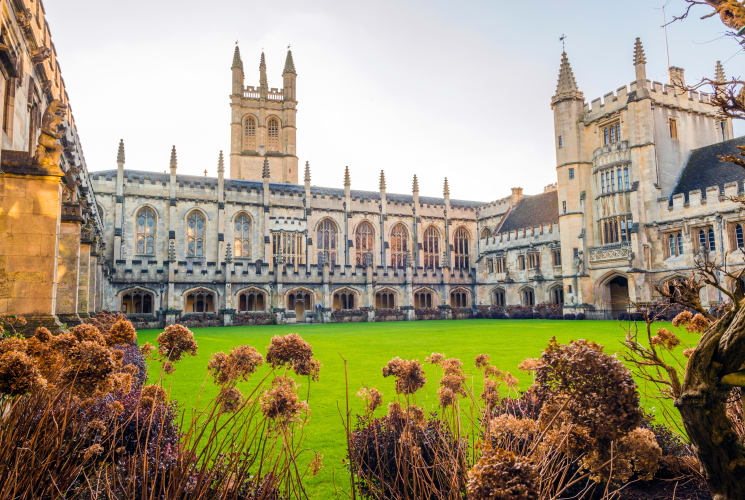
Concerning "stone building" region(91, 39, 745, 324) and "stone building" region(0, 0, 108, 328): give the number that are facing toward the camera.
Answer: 1

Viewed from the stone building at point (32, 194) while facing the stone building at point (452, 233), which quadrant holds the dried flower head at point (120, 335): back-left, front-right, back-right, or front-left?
back-right

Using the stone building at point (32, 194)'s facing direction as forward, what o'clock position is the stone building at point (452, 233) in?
the stone building at point (452, 233) is roughly at 11 o'clock from the stone building at point (32, 194).

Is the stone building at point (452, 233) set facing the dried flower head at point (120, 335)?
yes

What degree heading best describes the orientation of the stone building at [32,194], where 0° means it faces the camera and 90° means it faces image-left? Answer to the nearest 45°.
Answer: approximately 270°

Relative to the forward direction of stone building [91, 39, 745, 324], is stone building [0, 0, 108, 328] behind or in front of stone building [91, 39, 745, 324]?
in front

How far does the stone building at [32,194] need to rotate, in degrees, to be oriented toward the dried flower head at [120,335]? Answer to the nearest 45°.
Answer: approximately 90° to its right

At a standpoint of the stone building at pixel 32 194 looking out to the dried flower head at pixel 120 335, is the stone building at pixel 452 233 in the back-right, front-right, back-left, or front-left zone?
back-left
